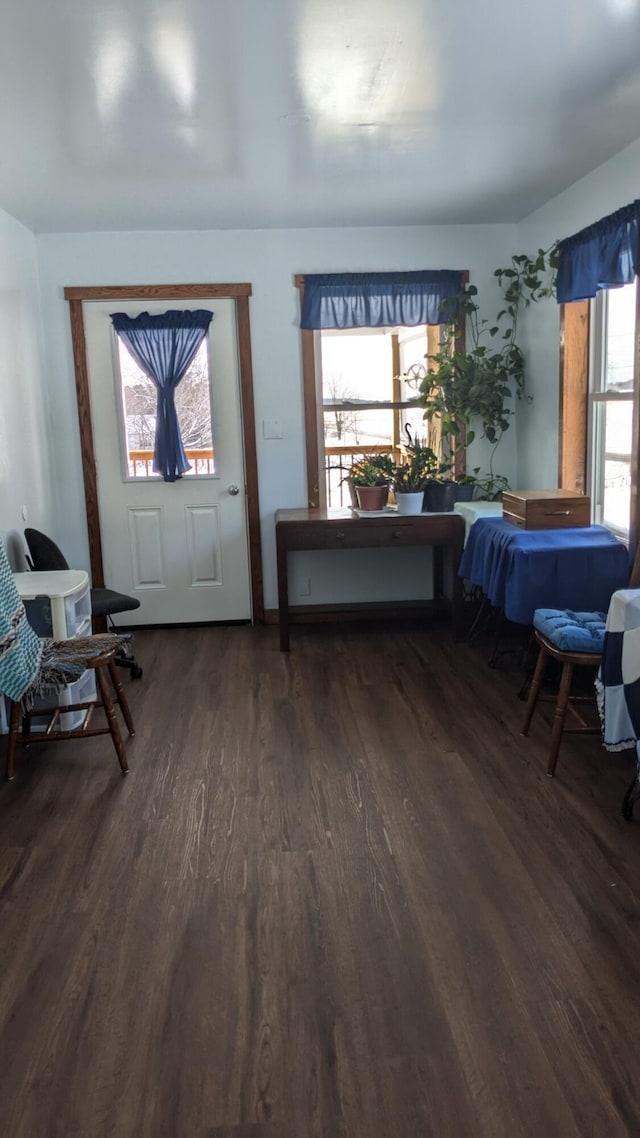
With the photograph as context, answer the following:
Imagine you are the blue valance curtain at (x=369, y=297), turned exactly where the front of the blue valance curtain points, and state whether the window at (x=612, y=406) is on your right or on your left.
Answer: on your left

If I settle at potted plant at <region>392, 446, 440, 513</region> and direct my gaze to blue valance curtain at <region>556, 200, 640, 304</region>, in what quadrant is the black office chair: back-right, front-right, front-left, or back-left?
back-right
